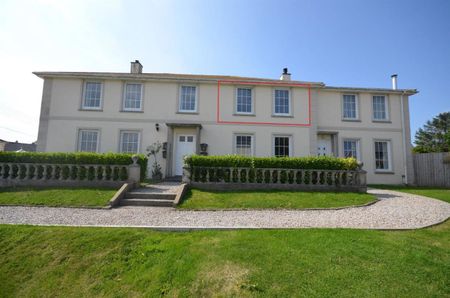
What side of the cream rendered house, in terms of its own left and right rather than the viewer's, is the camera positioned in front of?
front

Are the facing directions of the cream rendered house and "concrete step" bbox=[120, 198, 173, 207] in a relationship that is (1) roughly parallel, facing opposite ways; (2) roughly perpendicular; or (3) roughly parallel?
roughly parallel

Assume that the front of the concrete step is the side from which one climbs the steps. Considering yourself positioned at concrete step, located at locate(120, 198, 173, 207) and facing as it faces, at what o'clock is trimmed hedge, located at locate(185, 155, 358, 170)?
The trimmed hedge is roughly at 9 o'clock from the concrete step.

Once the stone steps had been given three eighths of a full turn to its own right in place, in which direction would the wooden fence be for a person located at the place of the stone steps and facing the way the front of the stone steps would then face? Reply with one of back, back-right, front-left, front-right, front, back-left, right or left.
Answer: back-right

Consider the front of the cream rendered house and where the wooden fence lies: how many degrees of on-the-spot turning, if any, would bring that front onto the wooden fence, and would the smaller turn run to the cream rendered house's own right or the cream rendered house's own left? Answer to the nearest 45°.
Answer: approximately 90° to the cream rendered house's own left

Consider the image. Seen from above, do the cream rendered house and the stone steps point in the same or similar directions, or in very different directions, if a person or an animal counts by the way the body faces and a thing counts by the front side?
same or similar directions

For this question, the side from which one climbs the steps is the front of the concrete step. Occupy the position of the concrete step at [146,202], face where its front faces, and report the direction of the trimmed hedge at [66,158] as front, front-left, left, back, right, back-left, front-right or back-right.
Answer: back-right

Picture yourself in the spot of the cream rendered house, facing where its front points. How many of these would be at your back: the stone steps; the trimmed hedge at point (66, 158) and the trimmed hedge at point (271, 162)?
0

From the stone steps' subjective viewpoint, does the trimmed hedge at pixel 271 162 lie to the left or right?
on its left

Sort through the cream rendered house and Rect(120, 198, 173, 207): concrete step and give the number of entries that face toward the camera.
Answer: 2

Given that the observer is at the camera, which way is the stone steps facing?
facing the viewer

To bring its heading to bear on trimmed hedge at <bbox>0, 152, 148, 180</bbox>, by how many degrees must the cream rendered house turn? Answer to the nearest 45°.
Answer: approximately 45° to its right

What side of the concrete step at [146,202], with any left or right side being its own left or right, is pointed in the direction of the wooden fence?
left
